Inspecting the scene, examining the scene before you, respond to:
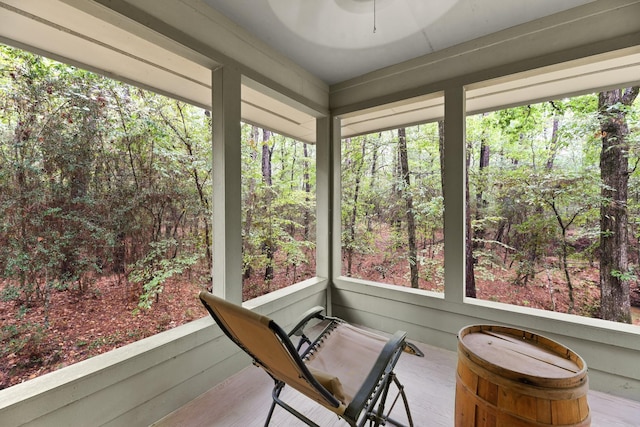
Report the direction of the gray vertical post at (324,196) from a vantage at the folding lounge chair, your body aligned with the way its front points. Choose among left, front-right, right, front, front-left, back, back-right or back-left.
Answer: front-left

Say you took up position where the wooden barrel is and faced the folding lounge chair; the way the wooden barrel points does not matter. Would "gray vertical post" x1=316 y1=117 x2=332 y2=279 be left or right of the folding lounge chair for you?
right

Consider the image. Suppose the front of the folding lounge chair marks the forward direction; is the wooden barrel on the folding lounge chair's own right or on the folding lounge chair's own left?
on the folding lounge chair's own right

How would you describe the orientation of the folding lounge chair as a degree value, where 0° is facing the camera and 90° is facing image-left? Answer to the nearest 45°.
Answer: approximately 225°

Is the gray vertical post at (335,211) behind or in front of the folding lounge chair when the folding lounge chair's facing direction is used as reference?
in front
